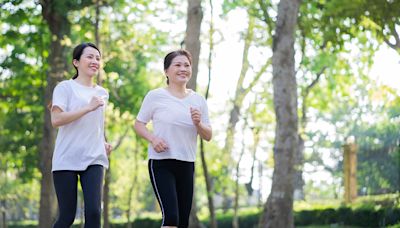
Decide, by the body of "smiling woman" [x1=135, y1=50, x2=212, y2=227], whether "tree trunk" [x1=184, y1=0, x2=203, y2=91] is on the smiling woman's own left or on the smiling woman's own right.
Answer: on the smiling woman's own left

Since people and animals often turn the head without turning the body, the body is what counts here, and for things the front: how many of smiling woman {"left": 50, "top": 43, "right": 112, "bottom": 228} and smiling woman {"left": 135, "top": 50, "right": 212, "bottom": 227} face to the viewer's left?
0

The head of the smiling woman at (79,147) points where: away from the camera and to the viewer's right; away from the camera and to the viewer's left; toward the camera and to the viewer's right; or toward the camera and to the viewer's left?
toward the camera and to the viewer's right

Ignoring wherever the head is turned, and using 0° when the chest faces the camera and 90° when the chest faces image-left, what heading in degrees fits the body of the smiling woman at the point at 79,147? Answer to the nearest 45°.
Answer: approximately 315°

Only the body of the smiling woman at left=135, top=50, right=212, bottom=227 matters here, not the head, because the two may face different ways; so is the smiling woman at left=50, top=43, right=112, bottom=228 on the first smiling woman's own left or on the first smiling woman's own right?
on the first smiling woman's own right

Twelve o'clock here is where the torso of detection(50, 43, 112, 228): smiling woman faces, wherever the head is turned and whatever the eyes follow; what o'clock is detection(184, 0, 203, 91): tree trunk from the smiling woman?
The tree trunk is roughly at 8 o'clock from the smiling woman.

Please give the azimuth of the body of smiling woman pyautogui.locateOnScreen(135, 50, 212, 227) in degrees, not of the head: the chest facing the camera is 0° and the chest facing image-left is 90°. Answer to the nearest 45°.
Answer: approximately 315°
